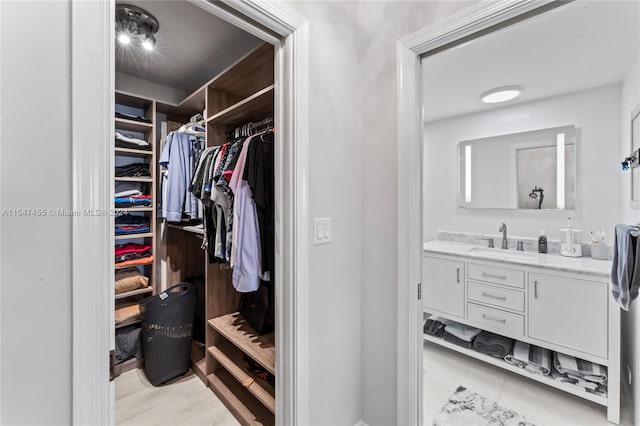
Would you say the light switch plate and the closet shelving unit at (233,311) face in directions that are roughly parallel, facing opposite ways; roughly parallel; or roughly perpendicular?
roughly perpendicular

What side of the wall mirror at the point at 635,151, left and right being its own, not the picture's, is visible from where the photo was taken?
left

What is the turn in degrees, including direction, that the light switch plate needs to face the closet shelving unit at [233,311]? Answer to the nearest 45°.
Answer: approximately 180°

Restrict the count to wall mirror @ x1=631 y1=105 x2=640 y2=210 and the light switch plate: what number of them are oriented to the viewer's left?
1

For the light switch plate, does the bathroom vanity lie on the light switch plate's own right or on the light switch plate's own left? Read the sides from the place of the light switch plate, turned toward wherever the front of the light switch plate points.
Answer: on the light switch plate's own left

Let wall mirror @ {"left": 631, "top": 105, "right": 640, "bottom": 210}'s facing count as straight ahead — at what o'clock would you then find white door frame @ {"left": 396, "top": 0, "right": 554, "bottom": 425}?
The white door frame is roughly at 10 o'clock from the wall mirror.

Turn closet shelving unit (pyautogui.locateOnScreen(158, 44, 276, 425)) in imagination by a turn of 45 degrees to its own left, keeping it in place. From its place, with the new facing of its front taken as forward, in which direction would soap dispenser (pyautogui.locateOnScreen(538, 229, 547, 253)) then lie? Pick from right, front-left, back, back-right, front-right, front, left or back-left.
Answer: left

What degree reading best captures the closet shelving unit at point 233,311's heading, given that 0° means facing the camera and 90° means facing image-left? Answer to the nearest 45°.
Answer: approximately 45°

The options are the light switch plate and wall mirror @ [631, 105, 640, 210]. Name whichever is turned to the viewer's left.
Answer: the wall mirror

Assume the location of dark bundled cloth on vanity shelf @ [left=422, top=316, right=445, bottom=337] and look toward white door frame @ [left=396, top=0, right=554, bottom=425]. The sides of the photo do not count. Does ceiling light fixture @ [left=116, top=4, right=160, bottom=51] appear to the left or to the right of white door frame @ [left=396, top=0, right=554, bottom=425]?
right
